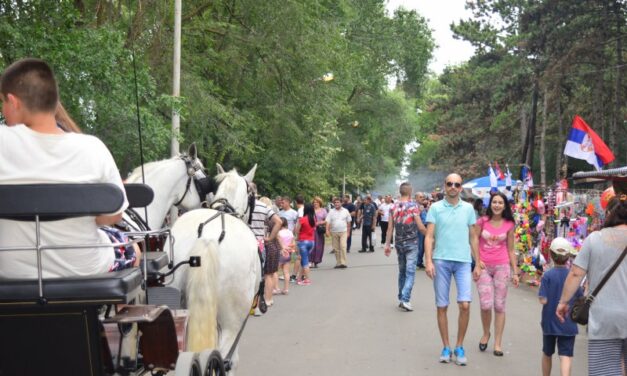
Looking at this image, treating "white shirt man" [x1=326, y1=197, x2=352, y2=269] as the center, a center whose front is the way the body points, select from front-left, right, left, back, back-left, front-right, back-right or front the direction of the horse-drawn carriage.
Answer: front

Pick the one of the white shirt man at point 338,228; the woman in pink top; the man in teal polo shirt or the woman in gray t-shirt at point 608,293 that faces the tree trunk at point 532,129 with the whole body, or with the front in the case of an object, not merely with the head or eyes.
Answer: the woman in gray t-shirt

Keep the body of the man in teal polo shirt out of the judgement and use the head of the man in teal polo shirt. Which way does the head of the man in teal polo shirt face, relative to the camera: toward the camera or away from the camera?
toward the camera

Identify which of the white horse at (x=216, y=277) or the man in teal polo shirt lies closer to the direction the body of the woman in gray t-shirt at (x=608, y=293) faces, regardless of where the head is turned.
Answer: the man in teal polo shirt

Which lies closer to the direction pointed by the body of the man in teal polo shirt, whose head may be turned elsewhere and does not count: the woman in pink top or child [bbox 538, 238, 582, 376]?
the child

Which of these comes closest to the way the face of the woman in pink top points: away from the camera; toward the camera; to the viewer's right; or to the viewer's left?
toward the camera

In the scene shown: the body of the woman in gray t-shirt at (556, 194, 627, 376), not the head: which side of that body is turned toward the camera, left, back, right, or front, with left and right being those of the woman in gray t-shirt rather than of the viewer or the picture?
back

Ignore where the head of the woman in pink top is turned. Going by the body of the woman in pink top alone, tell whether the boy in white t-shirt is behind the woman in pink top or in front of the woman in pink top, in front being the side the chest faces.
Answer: in front

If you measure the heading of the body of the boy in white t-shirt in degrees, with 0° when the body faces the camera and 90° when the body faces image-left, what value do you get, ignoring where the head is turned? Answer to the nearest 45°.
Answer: approximately 180°

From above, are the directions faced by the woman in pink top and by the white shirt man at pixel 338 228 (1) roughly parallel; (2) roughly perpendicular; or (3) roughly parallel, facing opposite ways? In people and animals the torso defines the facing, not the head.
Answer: roughly parallel

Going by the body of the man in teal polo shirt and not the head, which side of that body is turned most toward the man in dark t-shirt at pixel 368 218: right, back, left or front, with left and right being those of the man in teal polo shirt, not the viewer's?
back

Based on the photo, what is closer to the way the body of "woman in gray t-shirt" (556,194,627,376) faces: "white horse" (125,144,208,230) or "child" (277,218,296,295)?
the child

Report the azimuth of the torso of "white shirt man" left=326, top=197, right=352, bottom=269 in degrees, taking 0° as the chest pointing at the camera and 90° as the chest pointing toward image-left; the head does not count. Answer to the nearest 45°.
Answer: approximately 0°

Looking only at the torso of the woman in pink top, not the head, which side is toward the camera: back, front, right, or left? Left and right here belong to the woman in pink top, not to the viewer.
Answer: front

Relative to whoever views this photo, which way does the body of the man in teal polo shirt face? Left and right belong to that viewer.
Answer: facing the viewer
